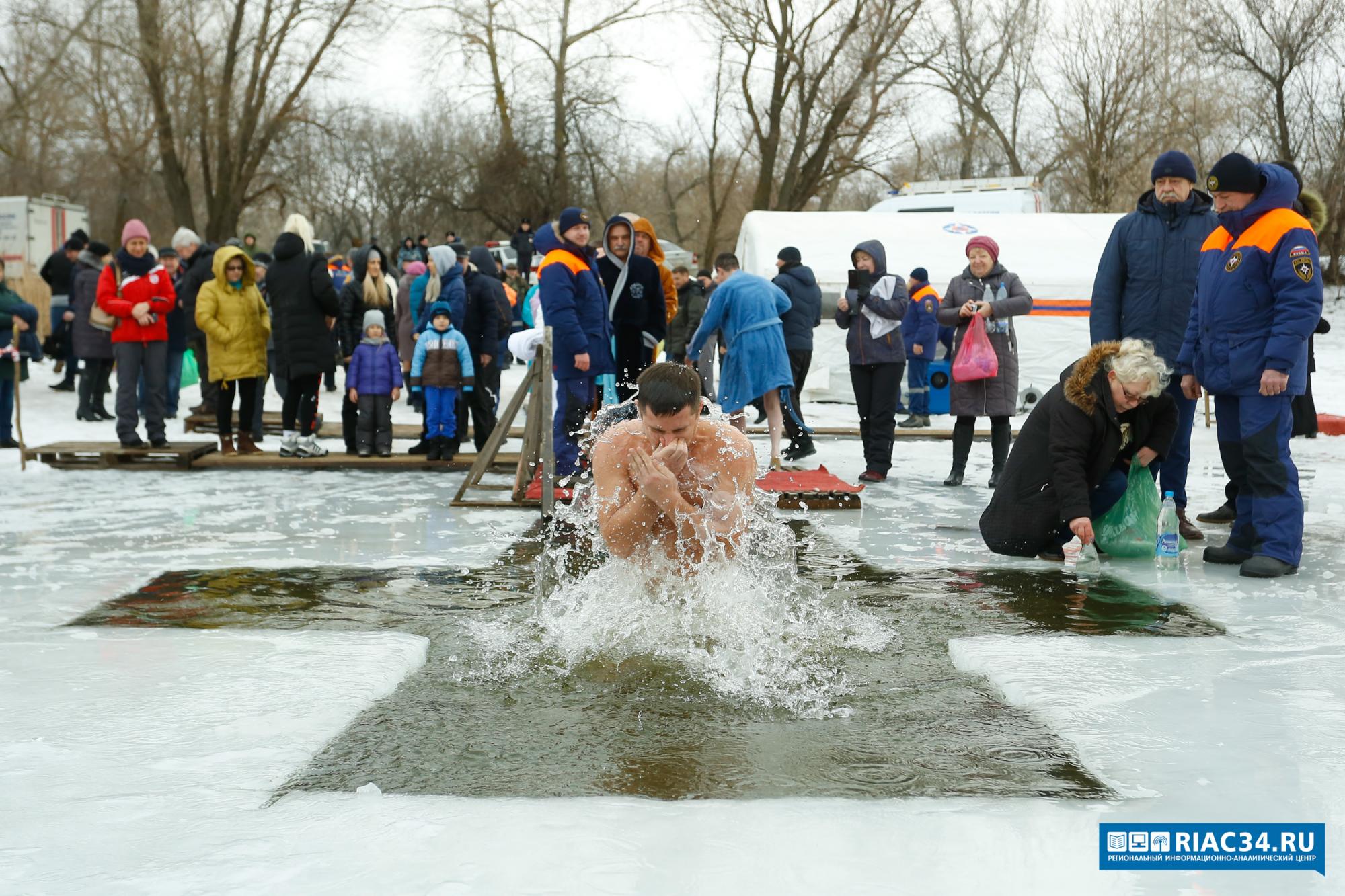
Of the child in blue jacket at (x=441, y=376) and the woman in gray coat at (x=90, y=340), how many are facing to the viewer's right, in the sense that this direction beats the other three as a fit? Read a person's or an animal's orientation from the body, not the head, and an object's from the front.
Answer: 1

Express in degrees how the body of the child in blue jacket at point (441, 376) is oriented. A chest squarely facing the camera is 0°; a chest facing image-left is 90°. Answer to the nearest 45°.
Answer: approximately 0°

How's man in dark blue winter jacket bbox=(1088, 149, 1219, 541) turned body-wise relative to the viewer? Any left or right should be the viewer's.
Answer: facing the viewer

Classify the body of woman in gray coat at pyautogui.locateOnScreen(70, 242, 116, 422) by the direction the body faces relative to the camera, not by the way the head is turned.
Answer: to the viewer's right

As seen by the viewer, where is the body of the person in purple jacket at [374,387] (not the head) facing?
toward the camera

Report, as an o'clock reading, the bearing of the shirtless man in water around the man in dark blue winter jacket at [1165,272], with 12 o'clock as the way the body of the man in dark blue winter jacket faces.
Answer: The shirtless man in water is roughly at 1 o'clock from the man in dark blue winter jacket.

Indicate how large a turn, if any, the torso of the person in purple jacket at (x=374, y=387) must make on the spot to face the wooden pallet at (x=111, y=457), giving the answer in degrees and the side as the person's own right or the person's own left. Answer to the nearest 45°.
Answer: approximately 90° to the person's own right

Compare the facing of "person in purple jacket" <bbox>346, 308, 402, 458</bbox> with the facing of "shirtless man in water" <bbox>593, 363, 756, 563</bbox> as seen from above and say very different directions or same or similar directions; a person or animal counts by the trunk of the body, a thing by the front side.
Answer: same or similar directions

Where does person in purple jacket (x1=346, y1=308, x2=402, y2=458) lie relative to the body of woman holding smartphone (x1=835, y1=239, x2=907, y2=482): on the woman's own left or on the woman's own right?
on the woman's own right
